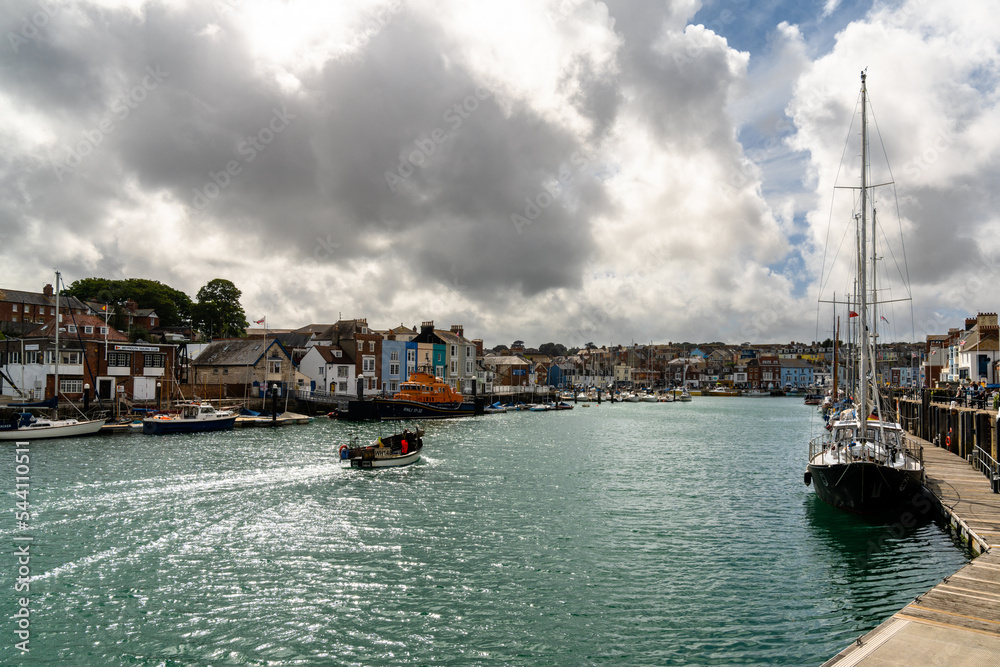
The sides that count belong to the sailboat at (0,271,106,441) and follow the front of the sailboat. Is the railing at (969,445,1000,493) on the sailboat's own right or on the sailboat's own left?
on the sailboat's own right

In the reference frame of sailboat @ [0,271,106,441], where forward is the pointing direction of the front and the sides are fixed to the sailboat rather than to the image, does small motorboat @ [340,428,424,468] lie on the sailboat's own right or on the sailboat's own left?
on the sailboat's own right

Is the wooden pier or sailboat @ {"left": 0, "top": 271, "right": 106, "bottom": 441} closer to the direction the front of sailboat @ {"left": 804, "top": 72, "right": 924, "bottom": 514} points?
the wooden pier

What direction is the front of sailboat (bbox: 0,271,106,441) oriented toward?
to the viewer's right

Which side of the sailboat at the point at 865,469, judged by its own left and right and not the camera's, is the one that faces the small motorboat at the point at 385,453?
right

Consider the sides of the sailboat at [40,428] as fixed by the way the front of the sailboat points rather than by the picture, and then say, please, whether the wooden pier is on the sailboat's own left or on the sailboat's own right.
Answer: on the sailboat's own right

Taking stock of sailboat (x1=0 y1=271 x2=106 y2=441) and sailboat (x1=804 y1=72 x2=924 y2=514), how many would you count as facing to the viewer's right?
1
